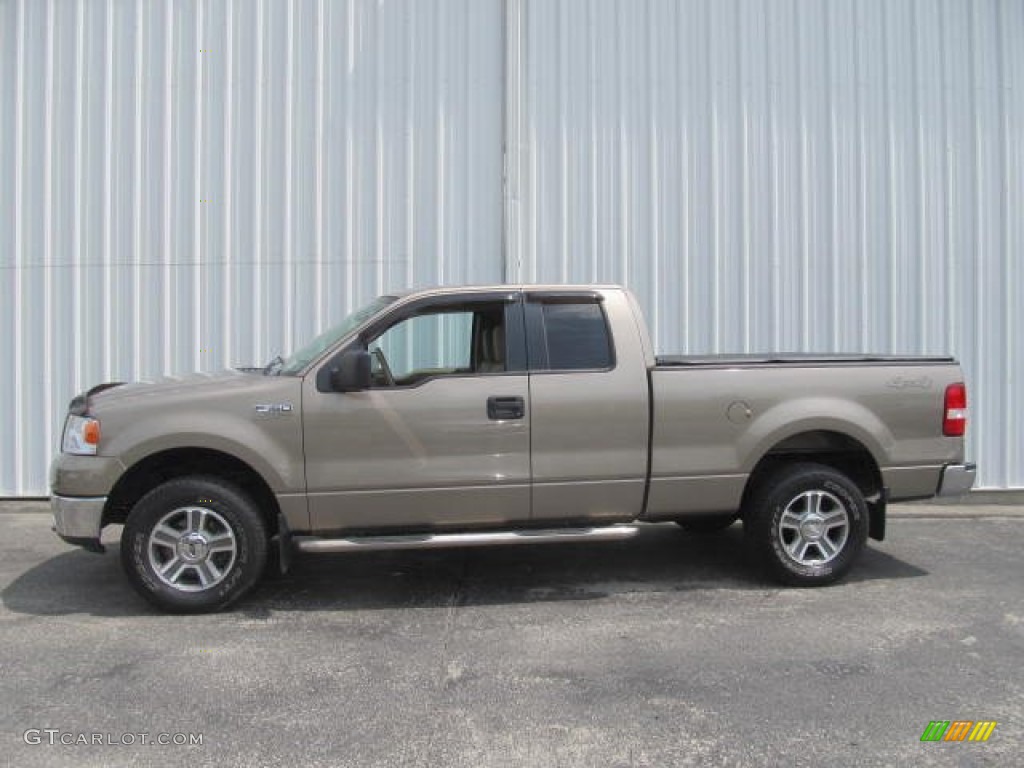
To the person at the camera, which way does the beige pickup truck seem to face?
facing to the left of the viewer
